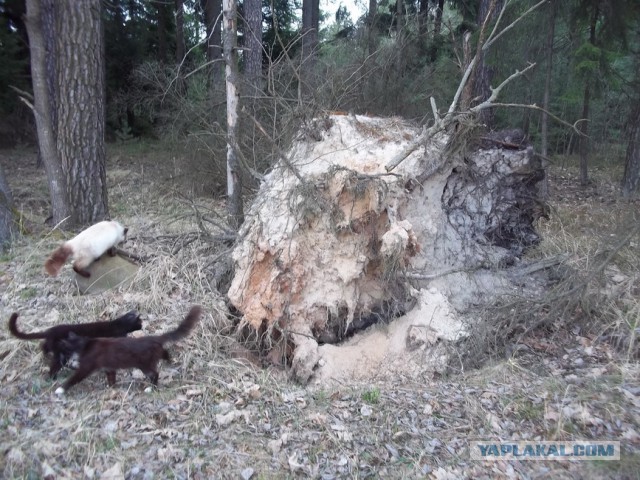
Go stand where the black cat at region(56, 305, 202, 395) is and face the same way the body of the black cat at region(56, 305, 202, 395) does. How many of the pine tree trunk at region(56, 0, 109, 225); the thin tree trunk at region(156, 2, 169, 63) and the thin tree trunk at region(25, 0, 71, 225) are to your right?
3

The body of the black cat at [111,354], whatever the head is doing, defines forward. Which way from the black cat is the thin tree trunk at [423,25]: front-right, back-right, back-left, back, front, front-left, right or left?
back-right

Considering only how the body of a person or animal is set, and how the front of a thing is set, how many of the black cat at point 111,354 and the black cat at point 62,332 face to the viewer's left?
1

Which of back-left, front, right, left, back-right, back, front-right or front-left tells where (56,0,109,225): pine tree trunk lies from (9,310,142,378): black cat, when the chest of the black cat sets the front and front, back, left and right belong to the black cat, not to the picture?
left

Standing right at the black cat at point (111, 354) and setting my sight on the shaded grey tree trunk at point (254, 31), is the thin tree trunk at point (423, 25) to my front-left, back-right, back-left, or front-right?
front-right

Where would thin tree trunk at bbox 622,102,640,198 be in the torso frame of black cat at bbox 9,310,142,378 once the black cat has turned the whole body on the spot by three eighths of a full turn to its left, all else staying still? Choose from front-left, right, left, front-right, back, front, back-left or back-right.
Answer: back-right

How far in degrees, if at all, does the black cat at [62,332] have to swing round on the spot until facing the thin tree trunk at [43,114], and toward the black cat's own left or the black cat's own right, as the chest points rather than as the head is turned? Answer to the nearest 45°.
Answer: approximately 90° to the black cat's own left

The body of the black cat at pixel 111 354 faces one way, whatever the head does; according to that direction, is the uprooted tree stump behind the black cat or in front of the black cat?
behind

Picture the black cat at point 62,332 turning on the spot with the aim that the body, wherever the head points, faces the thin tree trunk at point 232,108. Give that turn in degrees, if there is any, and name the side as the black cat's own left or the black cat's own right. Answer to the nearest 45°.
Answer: approximately 45° to the black cat's own left

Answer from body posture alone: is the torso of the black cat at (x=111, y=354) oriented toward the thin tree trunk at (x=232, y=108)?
no

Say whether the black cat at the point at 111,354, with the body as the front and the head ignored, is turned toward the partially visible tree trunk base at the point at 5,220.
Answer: no

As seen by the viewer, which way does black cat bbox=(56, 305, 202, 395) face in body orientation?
to the viewer's left

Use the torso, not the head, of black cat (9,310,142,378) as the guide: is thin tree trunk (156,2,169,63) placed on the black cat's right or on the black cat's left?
on the black cat's left

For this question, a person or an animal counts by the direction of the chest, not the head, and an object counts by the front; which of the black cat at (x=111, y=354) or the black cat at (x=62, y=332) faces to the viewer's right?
the black cat at (x=62, y=332)

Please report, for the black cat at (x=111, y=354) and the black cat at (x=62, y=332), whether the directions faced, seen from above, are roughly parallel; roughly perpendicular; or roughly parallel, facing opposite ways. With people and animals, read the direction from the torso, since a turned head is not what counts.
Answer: roughly parallel, facing opposite ways

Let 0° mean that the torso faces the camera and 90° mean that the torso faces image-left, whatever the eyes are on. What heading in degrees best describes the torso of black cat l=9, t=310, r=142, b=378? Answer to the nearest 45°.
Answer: approximately 270°

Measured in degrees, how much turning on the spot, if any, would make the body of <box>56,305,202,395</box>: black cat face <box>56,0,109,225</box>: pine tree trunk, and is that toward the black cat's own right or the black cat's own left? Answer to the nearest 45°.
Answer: approximately 90° to the black cat's own right

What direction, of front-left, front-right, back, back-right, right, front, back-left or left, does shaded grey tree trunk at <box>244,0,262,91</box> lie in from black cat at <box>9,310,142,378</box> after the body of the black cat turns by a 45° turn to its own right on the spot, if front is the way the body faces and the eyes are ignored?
left

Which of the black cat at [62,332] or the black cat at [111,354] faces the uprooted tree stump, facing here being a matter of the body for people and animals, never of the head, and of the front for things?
the black cat at [62,332]
